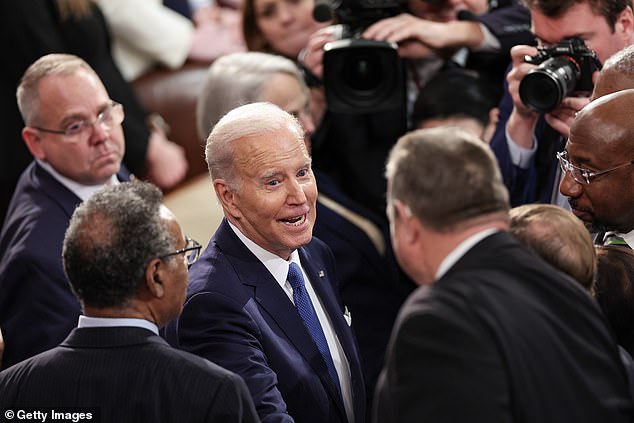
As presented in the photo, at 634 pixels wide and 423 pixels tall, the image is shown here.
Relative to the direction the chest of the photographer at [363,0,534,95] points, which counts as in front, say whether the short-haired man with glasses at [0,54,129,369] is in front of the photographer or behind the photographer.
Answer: in front

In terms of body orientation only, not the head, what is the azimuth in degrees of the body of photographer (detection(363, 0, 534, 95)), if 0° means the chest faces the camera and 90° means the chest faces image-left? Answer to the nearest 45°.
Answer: approximately 45°

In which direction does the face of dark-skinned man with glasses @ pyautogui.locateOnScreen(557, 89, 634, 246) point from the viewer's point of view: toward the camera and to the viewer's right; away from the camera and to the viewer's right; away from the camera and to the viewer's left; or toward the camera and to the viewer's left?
toward the camera and to the viewer's left

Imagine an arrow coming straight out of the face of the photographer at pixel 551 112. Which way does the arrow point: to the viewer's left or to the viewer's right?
to the viewer's left

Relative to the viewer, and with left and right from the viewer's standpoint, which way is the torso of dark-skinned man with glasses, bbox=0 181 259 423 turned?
facing away from the viewer and to the right of the viewer

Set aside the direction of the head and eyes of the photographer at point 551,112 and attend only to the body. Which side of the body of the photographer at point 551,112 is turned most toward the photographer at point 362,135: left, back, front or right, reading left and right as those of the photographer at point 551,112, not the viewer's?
right

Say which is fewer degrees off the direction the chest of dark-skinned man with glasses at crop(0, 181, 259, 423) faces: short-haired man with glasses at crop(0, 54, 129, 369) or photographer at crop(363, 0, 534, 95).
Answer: the photographer

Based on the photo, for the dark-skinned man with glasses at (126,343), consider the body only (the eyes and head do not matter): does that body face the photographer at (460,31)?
yes

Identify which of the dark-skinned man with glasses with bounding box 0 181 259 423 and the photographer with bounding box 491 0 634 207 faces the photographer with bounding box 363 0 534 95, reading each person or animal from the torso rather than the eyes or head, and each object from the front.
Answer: the dark-skinned man with glasses

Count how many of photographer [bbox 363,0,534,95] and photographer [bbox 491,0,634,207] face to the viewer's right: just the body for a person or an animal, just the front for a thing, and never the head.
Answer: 0

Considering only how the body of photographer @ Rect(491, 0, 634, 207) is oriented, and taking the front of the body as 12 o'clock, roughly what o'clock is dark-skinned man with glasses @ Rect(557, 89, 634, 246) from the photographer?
The dark-skinned man with glasses is roughly at 10 o'clock from the photographer.

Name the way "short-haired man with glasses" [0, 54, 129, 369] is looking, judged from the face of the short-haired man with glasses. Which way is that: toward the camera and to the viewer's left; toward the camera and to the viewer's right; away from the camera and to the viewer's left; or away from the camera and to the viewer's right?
toward the camera and to the viewer's right
